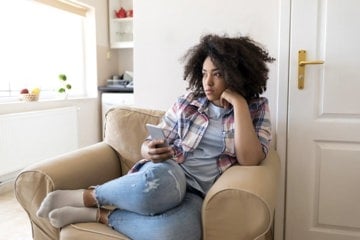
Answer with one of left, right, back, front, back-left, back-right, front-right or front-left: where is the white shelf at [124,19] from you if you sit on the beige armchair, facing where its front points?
back-right

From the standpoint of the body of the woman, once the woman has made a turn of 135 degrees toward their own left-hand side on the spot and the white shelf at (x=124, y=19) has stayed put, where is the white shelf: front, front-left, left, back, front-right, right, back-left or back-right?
left

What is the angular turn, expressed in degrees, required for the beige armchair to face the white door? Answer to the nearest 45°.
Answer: approximately 135° to its left

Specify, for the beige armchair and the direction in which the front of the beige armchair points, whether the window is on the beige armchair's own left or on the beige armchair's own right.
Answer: on the beige armchair's own right

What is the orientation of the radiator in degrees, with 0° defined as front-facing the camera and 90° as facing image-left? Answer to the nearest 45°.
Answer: approximately 315°

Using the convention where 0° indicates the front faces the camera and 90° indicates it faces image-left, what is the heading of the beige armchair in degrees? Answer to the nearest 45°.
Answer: approximately 45°

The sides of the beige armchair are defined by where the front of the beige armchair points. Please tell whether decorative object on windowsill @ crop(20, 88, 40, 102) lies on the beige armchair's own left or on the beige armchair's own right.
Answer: on the beige armchair's own right

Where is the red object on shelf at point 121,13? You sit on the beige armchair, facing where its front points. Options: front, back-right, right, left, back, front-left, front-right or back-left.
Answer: back-right
